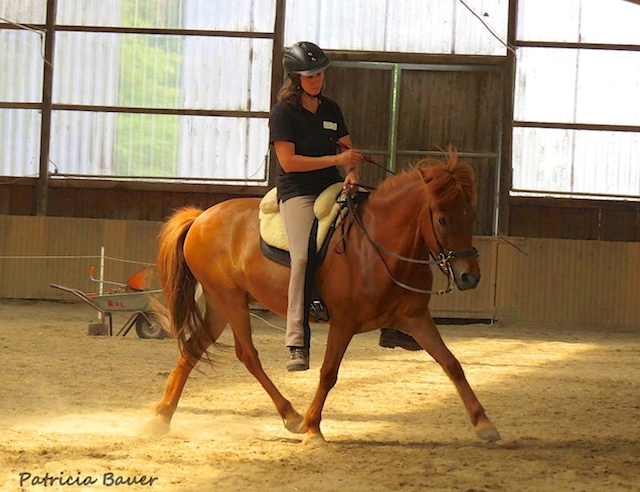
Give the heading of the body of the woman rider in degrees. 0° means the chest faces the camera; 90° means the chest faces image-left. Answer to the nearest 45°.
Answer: approximately 315°

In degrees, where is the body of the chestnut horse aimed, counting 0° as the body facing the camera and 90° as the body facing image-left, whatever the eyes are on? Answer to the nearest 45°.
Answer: approximately 315°
